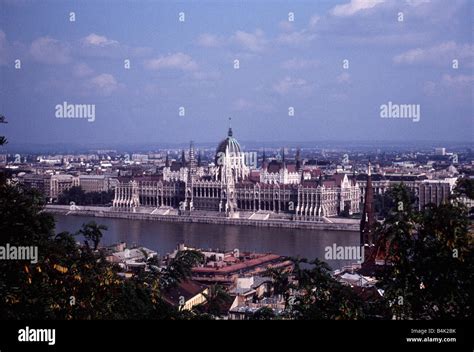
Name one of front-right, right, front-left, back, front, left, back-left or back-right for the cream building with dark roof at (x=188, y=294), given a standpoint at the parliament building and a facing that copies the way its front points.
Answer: front

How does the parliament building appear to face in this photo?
toward the camera

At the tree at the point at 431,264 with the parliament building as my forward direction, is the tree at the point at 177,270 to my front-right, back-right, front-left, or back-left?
front-left

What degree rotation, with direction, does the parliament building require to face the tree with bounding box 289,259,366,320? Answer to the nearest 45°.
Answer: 0° — it already faces it

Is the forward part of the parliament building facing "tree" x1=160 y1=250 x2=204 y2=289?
yes

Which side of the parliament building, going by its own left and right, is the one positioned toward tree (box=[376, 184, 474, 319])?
front

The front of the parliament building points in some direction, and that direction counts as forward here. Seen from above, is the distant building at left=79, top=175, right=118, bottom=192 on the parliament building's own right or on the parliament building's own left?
on the parliament building's own right

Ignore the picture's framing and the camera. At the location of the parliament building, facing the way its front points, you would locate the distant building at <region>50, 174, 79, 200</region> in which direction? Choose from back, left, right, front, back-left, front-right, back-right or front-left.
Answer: front-right

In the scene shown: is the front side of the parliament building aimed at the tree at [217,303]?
yes
